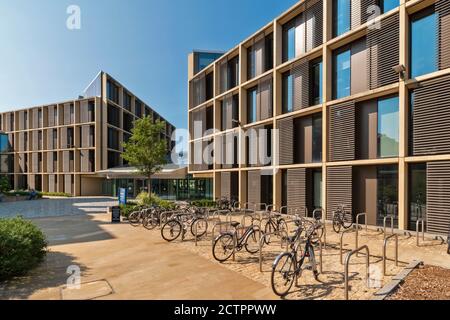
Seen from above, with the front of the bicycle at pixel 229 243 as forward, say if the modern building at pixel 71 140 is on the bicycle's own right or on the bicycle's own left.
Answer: on the bicycle's own left

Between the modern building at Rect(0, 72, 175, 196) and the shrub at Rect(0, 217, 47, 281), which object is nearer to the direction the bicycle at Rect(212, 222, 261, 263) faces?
the modern building

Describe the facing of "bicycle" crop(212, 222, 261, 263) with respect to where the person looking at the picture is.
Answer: facing away from the viewer and to the right of the viewer

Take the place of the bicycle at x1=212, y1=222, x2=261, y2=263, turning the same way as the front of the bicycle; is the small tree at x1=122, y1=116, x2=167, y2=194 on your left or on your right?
on your left

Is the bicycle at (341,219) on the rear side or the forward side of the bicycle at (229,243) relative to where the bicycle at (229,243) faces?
on the forward side

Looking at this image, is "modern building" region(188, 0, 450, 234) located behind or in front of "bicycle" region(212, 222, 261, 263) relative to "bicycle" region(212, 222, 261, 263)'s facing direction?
in front

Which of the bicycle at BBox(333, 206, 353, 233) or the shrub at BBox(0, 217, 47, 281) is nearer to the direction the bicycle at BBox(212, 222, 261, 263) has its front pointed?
the bicycle
